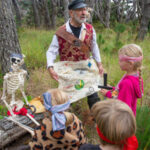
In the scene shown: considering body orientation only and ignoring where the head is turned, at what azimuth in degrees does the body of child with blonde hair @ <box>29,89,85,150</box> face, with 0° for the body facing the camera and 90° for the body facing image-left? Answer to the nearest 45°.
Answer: approximately 180°

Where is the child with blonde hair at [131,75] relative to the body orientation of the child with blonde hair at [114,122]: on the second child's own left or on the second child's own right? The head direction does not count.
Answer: on the second child's own right

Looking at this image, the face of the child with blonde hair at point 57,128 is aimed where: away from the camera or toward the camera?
away from the camera

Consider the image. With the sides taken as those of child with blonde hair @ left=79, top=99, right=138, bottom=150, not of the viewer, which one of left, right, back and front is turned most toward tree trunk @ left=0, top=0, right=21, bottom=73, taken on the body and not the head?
front

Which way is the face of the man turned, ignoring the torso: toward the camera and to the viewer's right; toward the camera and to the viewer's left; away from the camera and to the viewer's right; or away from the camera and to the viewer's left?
toward the camera and to the viewer's right

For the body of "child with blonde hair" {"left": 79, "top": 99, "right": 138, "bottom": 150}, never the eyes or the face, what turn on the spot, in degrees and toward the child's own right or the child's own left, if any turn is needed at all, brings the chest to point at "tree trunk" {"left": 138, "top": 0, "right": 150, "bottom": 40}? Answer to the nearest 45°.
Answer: approximately 45° to the child's own right

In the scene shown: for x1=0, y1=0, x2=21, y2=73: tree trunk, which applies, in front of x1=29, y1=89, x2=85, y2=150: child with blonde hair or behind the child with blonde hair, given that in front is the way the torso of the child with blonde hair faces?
in front

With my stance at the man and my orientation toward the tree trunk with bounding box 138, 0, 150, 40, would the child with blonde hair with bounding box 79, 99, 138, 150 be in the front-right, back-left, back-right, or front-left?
back-right

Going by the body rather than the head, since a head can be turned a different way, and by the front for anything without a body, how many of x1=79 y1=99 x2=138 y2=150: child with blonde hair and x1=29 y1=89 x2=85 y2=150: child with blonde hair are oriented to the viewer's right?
0

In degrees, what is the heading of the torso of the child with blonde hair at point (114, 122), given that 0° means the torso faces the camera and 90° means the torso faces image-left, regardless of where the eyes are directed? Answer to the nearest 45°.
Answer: approximately 135°

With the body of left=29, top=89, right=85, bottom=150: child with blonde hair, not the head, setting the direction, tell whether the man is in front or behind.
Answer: in front
